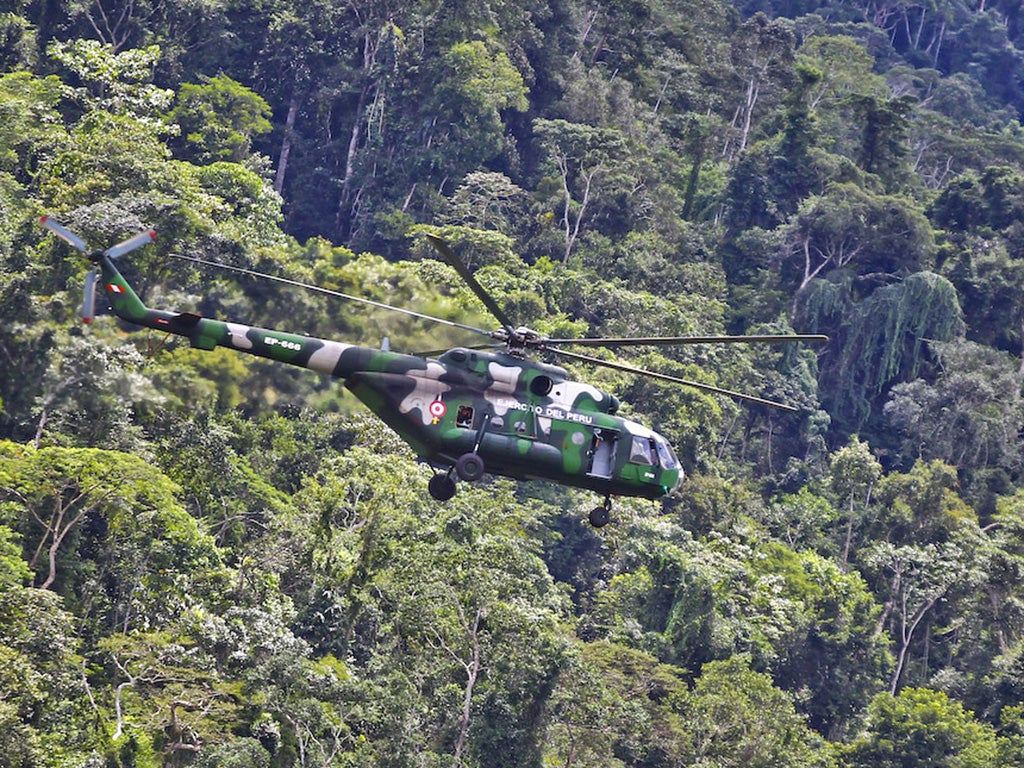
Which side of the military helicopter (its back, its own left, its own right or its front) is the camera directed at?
right
